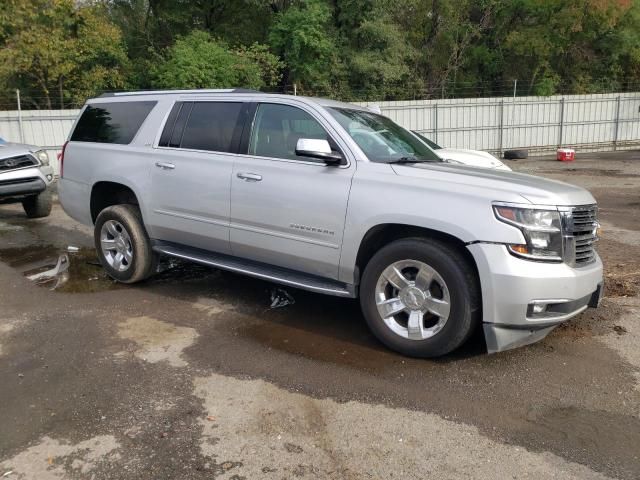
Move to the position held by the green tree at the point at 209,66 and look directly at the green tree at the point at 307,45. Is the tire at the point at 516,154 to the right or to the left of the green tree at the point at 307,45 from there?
right

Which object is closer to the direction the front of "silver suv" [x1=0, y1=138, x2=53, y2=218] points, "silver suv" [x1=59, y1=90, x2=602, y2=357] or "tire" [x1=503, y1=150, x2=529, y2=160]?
the silver suv

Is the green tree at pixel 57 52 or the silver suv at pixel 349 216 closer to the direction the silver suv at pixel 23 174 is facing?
the silver suv

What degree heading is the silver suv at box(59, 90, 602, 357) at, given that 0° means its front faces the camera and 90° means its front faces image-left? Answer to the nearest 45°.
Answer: approximately 315°

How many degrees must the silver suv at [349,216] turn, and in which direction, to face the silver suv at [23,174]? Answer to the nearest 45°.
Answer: approximately 180°

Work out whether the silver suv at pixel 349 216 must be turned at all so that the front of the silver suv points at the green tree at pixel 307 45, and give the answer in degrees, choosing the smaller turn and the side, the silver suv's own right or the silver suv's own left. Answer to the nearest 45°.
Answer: approximately 135° to the silver suv's own left

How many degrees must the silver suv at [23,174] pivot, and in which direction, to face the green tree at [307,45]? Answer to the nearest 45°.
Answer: approximately 90° to its left

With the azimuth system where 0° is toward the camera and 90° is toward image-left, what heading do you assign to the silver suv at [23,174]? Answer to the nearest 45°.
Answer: approximately 315°

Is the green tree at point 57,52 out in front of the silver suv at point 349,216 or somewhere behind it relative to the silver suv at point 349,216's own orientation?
behind

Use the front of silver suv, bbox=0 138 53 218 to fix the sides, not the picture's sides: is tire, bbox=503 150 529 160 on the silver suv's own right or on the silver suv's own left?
on the silver suv's own left

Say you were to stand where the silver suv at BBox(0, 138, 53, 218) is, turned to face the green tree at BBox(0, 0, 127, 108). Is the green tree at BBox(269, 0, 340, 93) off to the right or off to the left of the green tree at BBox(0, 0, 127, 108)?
right

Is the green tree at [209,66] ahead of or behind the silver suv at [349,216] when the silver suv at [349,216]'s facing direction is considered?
behind

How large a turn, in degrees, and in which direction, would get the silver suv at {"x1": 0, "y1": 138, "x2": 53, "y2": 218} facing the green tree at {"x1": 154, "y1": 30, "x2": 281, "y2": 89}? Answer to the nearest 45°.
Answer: approximately 90° to its left
